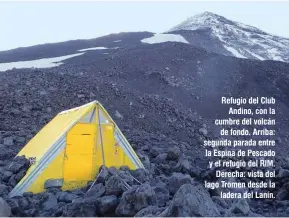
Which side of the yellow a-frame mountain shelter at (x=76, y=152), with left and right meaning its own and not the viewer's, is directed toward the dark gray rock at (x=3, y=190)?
right

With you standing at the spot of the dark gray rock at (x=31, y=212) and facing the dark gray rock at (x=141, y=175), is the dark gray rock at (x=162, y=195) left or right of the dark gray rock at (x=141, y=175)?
right

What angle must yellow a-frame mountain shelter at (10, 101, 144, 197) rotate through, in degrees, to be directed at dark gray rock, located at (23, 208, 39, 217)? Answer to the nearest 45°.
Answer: approximately 45° to its right

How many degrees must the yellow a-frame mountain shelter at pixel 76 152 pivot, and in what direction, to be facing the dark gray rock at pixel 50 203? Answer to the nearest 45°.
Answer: approximately 45° to its right

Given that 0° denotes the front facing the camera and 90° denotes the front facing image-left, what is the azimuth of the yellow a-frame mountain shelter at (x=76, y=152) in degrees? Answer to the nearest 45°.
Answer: approximately 315°
